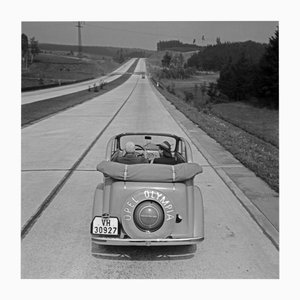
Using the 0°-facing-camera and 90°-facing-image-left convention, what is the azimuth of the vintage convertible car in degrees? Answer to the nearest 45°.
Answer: approximately 180°
